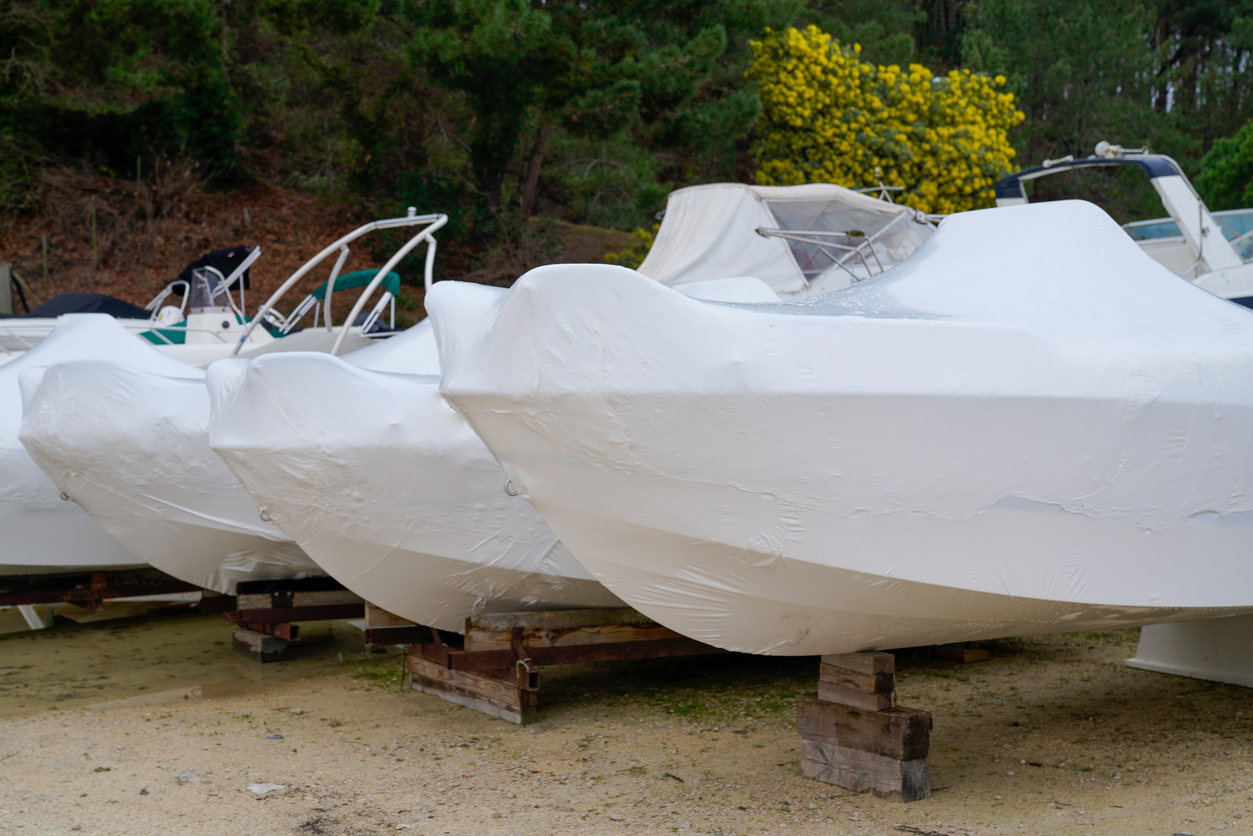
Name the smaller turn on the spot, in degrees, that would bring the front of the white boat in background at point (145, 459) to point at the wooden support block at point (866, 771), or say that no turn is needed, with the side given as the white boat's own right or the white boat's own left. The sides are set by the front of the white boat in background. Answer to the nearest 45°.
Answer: approximately 90° to the white boat's own left

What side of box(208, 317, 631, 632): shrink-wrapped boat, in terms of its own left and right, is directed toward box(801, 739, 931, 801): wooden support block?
left

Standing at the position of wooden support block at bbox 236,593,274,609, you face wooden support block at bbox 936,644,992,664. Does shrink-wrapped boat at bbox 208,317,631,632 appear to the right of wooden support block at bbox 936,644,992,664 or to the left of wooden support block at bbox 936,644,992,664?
right

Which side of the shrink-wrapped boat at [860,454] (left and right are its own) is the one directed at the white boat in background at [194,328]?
right

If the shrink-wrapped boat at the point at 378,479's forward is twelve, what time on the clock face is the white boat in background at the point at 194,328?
The white boat in background is roughly at 4 o'clock from the shrink-wrapped boat.

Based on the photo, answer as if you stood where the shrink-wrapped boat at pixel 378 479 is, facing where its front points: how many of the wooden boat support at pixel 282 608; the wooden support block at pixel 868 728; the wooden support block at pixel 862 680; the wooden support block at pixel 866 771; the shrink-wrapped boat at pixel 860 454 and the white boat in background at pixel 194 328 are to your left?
4

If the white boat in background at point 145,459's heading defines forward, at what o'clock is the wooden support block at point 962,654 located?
The wooden support block is roughly at 8 o'clock from the white boat in background.

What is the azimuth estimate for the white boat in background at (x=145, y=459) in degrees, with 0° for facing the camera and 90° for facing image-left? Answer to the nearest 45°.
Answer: approximately 45°

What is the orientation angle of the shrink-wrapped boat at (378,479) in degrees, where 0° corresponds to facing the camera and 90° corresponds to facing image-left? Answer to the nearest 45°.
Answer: approximately 45°

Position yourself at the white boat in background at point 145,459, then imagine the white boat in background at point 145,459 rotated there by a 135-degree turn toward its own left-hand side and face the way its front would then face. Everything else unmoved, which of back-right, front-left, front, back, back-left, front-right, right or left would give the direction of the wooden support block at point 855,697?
front-right

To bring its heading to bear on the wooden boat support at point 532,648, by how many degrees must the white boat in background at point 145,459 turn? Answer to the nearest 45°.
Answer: approximately 90° to its left
